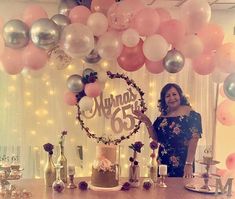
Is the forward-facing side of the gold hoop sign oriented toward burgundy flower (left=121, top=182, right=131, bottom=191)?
yes

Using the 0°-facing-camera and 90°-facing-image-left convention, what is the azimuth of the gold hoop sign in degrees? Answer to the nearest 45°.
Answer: approximately 0°
